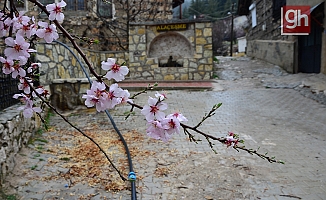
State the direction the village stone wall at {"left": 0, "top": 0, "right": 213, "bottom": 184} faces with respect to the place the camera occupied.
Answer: facing the viewer

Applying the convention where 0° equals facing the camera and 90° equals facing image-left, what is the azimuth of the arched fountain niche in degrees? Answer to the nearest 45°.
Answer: approximately 0°
